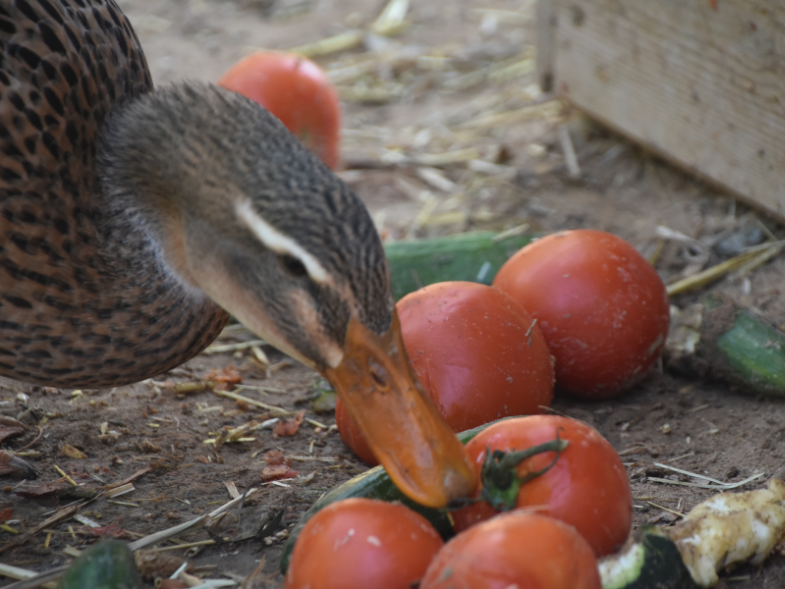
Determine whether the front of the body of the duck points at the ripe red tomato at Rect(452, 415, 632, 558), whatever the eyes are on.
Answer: yes

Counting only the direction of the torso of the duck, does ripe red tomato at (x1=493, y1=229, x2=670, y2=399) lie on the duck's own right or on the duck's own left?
on the duck's own left

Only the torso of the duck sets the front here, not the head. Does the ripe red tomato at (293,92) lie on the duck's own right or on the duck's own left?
on the duck's own left

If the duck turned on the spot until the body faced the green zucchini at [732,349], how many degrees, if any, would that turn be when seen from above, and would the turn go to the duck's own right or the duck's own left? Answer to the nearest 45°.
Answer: approximately 45° to the duck's own left

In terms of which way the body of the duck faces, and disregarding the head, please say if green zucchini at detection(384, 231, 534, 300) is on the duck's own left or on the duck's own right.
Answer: on the duck's own left

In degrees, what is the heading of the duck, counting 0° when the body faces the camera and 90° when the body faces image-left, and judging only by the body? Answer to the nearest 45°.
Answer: approximately 315°

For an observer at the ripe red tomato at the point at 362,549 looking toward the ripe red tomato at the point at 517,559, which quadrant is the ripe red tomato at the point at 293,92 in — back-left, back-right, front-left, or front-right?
back-left

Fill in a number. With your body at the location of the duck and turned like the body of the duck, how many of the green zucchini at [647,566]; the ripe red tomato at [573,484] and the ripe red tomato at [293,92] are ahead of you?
2

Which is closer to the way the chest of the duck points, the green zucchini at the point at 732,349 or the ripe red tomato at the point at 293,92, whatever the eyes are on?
the green zucchini
